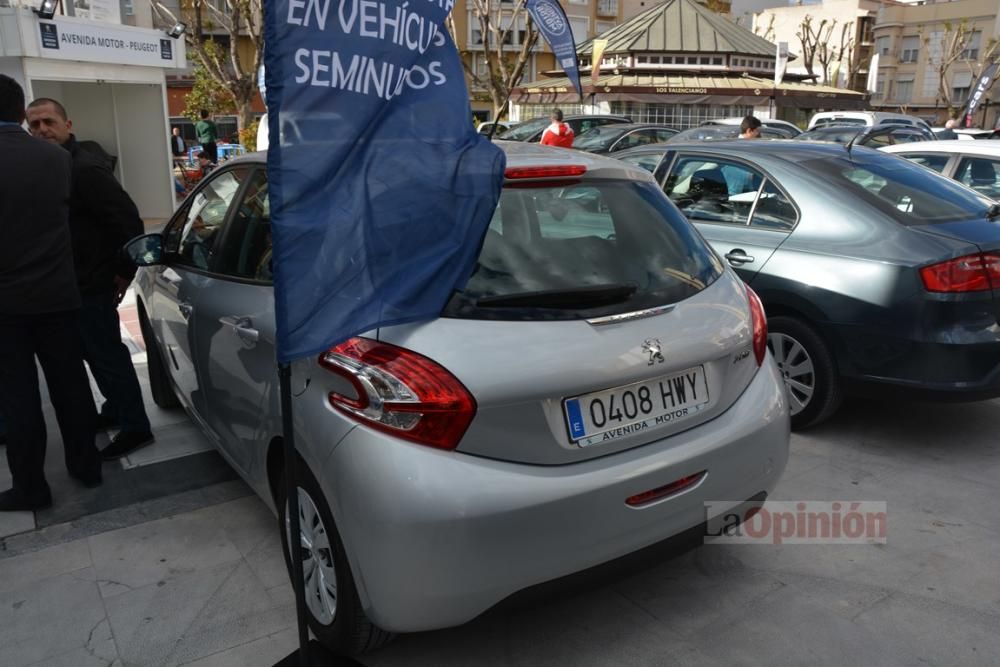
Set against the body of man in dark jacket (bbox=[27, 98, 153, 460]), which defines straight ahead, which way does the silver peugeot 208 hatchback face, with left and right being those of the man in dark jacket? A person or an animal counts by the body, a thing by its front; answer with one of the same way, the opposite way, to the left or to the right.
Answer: to the right

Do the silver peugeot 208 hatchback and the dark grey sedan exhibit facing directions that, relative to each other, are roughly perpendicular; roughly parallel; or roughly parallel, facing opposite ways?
roughly parallel

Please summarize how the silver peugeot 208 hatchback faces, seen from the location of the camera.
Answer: facing away from the viewer and to the left of the viewer

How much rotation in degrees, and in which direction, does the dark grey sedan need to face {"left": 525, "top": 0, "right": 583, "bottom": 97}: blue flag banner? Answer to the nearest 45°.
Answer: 0° — it already faces it

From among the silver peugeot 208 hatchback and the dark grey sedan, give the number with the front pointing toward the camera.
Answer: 0

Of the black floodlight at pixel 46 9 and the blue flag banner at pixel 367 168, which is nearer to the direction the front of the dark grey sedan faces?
the black floodlight

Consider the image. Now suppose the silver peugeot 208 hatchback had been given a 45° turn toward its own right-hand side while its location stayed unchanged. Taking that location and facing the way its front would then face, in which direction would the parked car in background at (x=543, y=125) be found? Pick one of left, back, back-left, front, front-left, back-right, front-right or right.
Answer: front

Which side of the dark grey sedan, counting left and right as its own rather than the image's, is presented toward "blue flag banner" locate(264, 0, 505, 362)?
left

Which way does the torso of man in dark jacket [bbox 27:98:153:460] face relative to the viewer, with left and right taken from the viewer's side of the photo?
facing the viewer and to the left of the viewer

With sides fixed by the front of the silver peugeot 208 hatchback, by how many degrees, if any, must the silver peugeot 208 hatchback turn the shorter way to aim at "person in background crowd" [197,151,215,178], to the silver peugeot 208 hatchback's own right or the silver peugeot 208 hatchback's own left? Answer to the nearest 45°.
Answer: approximately 45° to the silver peugeot 208 hatchback's own right

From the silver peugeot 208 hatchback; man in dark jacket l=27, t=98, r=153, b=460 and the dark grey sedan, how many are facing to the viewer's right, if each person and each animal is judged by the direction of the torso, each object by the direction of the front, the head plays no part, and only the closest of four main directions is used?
0

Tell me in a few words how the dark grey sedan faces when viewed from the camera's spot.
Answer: facing away from the viewer and to the left of the viewer

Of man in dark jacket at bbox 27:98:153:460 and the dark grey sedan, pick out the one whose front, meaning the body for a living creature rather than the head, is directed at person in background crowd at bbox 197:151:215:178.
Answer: the dark grey sedan
